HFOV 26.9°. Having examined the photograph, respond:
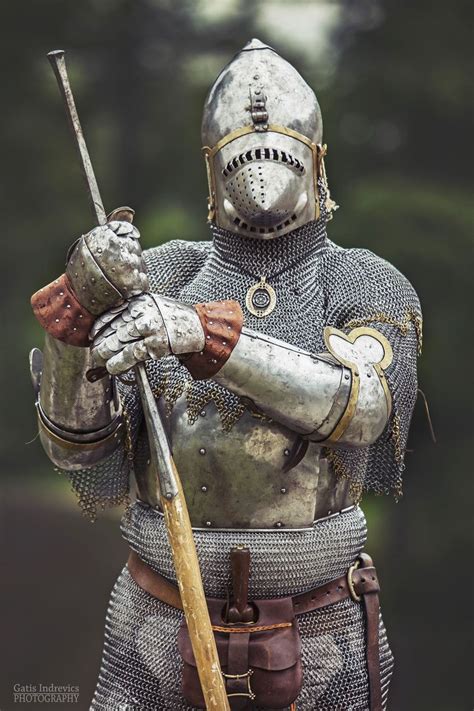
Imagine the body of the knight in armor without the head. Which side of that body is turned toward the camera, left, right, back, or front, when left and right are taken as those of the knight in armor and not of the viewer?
front
